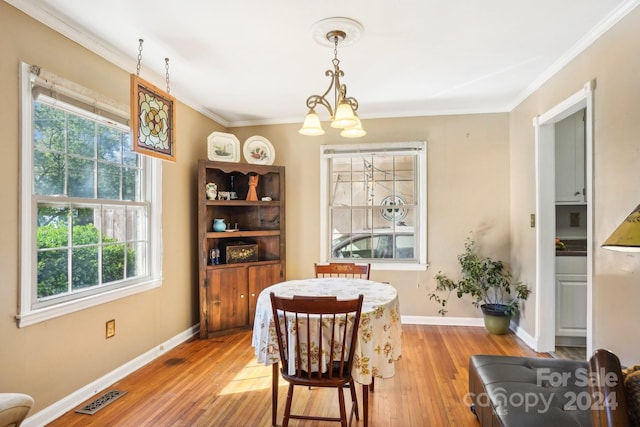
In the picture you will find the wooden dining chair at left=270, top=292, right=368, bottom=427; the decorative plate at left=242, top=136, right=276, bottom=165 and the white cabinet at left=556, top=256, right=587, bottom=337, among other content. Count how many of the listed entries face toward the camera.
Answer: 2

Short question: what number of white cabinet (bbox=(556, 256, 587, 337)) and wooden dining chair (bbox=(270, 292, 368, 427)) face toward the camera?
1

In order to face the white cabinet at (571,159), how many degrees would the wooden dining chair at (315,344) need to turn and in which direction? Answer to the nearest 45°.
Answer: approximately 45° to its right

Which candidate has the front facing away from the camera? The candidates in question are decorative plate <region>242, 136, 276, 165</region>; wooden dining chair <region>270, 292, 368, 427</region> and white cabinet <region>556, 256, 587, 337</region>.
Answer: the wooden dining chair

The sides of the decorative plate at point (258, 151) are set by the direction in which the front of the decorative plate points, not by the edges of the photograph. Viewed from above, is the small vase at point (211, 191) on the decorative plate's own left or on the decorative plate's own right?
on the decorative plate's own right

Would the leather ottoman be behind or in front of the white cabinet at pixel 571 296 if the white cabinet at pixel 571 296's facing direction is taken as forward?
in front

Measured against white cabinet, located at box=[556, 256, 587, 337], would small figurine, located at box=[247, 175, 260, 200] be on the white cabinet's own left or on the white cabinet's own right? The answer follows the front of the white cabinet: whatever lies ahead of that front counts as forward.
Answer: on the white cabinet's own right

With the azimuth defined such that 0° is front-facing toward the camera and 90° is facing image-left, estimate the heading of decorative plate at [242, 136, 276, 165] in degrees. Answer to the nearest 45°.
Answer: approximately 0°

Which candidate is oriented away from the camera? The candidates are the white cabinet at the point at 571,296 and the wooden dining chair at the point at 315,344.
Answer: the wooden dining chair

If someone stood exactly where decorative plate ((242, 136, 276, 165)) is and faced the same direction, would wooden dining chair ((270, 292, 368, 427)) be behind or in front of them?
in front

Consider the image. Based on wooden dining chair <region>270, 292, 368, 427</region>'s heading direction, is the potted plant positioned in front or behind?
in front

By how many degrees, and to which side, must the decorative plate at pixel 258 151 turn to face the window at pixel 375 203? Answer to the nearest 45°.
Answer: approximately 90° to its left

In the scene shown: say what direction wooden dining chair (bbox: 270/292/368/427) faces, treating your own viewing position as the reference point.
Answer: facing away from the viewer

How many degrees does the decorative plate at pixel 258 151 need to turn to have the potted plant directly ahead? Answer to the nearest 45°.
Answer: approximately 90° to its left
